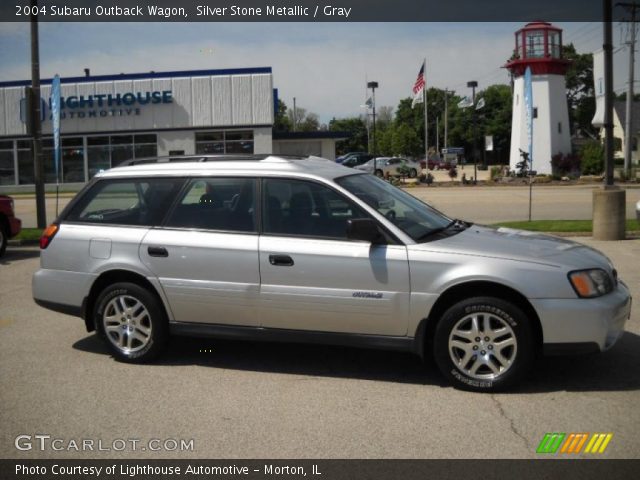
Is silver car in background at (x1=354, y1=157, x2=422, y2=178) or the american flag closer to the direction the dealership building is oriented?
the american flag

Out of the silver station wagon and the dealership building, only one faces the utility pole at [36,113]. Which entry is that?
the dealership building

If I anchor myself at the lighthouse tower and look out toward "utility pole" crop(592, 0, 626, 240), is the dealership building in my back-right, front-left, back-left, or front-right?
front-right

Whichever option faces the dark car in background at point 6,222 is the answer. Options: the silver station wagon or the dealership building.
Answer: the dealership building

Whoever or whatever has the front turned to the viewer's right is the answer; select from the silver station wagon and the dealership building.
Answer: the silver station wagon

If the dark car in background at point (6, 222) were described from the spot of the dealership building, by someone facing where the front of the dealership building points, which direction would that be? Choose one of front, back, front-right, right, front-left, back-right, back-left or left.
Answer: front

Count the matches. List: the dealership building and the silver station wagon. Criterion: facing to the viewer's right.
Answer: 1

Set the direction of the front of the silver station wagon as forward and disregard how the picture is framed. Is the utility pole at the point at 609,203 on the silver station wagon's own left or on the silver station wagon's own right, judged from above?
on the silver station wagon's own left

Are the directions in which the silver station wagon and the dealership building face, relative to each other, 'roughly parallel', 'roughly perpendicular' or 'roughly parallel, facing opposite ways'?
roughly perpendicular

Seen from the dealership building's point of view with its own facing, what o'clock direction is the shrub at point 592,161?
The shrub is roughly at 9 o'clock from the dealership building.

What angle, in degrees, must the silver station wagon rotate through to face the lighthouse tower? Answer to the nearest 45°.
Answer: approximately 90° to its left

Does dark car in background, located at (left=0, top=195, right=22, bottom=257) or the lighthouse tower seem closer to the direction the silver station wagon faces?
the lighthouse tower

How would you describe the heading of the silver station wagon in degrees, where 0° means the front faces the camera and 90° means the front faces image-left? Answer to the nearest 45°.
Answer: approximately 270°

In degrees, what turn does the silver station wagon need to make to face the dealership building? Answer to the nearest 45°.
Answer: approximately 90° to its left

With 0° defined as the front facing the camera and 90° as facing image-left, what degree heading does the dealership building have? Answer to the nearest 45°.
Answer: approximately 0°
